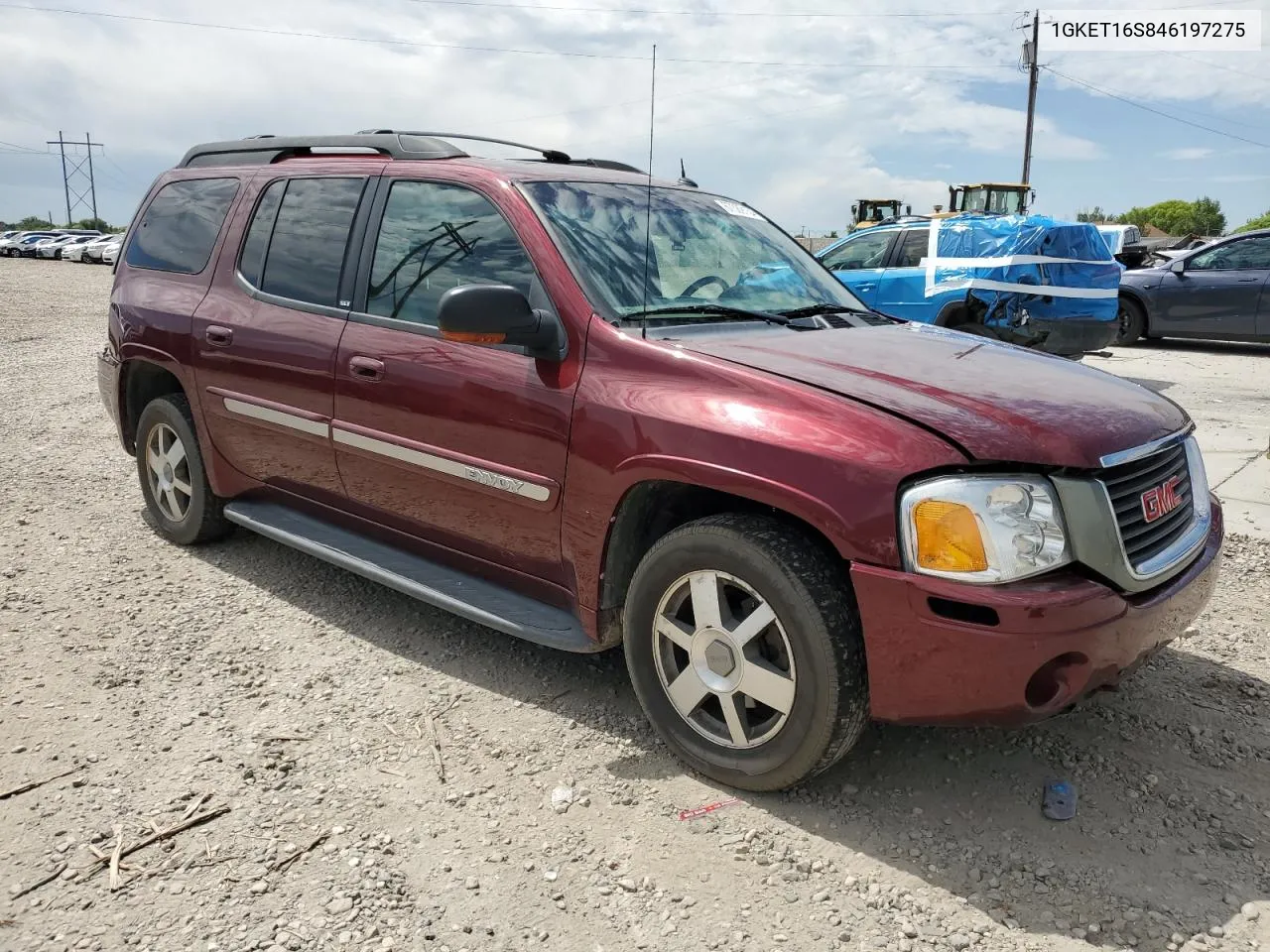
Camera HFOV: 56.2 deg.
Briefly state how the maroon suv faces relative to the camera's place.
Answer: facing the viewer and to the right of the viewer

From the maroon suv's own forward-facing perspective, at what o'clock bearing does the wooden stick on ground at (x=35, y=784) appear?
The wooden stick on ground is roughly at 4 o'clock from the maroon suv.

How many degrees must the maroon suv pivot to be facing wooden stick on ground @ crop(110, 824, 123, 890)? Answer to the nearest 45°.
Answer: approximately 90° to its right
